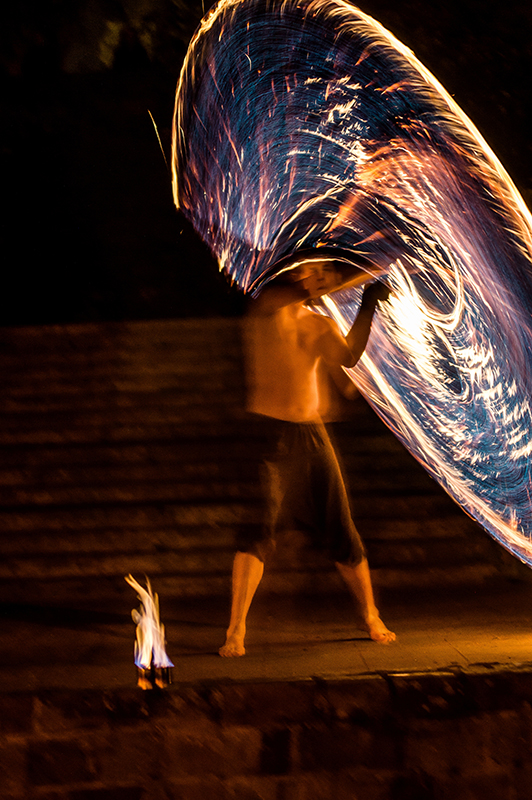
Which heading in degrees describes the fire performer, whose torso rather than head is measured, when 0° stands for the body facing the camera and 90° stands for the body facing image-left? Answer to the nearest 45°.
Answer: approximately 315°

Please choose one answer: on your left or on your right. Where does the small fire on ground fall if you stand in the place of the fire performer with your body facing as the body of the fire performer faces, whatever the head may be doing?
on your right

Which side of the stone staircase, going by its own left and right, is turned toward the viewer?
front

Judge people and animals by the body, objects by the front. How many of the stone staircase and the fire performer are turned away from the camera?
0
